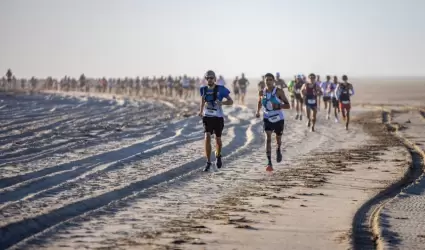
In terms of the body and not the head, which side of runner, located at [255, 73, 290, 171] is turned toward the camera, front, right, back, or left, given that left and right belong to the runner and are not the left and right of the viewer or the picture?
front

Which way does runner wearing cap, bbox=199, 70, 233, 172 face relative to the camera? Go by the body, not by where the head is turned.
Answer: toward the camera

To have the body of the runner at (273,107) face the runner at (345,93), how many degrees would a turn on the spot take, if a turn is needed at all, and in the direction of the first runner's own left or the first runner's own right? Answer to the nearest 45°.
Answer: approximately 180°

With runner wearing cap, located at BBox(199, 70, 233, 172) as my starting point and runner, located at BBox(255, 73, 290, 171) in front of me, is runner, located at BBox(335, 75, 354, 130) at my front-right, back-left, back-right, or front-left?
front-left

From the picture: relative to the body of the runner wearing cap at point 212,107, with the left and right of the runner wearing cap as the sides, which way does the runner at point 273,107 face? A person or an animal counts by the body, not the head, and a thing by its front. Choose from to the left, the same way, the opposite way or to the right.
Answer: the same way

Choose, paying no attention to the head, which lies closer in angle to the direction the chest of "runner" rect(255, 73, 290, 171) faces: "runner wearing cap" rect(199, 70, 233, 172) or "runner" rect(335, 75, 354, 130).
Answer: the runner wearing cap

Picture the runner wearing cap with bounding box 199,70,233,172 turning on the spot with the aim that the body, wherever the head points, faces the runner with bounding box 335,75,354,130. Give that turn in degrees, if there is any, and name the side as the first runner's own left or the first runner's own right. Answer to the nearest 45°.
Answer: approximately 135° to the first runner's own left

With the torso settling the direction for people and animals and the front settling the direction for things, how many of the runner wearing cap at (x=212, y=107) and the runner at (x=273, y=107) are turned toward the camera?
2

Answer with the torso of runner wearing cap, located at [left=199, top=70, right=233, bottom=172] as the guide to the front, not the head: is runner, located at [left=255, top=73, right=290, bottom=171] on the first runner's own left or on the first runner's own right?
on the first runner's own left

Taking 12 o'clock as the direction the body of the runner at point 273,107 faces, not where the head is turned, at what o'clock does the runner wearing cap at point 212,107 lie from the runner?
The runner wearing cap is roughly at 2 o'clock from the runner.
